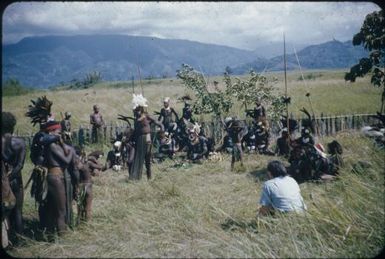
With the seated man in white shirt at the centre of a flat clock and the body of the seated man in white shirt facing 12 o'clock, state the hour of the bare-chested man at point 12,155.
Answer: The bare-chested man is roughly at 10 o'clock from the seated man in white shirt.

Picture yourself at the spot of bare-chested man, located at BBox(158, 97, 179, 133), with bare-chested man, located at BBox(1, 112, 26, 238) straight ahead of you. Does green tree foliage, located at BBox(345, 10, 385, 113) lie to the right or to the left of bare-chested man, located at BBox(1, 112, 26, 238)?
left

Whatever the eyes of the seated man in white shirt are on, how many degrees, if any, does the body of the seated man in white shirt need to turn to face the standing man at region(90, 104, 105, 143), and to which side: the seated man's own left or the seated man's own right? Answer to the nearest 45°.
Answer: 0° — they already face them

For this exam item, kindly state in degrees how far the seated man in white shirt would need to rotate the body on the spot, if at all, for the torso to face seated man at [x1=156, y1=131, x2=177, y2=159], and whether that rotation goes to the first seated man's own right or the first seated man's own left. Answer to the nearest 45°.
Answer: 0° — they already face them

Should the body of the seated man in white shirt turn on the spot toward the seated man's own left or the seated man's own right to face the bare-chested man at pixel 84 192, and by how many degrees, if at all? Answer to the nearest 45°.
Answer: approximately 45° to the seated man's own left

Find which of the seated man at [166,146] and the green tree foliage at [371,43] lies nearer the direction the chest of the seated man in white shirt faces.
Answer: the seated man

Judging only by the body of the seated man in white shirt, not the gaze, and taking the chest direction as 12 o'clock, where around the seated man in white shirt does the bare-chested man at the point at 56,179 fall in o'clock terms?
The bare-chested man is roughly at 10 o'clock from the seated man in white shirt.

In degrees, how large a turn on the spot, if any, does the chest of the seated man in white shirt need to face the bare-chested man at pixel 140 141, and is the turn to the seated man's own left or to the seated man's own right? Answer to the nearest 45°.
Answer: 0° — they already face them

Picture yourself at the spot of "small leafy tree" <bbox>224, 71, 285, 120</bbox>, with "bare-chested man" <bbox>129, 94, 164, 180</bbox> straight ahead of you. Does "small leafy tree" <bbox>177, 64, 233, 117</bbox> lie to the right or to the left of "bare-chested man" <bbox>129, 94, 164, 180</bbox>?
right

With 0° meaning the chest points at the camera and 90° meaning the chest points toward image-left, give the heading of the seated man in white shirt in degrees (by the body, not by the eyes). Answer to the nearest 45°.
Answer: approximately 135°
